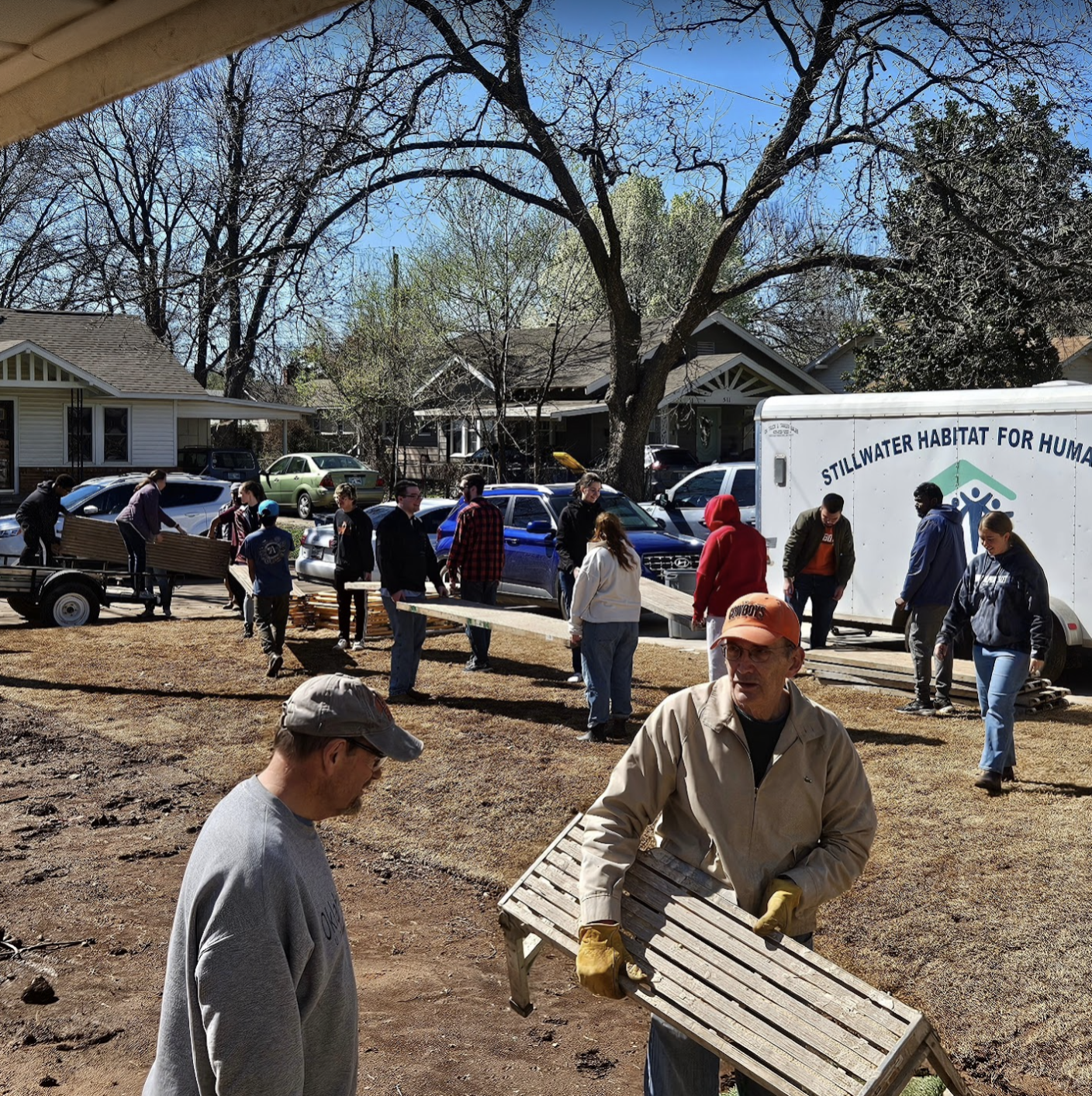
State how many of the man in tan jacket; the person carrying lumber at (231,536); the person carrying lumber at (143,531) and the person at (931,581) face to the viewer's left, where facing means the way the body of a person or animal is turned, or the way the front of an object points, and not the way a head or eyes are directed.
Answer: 2

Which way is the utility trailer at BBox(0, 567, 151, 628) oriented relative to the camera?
to the viewer's right

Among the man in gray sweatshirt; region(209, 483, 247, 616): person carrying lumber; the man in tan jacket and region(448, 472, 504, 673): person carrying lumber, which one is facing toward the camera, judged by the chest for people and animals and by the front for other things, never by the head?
the man in tan jacket

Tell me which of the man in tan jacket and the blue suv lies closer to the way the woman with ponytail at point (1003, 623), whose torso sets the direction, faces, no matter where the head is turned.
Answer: the man in tan jacket

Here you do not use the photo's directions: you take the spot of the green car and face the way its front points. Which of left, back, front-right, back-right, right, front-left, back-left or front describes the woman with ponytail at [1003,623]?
back-left

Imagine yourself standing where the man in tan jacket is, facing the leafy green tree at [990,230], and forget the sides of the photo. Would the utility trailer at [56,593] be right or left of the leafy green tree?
left

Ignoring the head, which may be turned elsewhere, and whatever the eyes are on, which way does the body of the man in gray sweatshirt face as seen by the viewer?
to the viewer's right

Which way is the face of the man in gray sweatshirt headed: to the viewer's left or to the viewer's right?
to the viewer's right

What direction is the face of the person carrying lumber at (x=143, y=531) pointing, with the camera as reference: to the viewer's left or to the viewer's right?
to the viewer's right

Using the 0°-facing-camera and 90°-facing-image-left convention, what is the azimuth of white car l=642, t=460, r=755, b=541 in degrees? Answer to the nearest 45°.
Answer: approximately 90°

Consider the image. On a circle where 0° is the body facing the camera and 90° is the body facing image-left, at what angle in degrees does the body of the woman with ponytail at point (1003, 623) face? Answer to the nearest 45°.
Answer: approximately 45°

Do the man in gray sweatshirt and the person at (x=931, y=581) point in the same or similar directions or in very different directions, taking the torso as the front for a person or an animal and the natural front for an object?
very different directions
